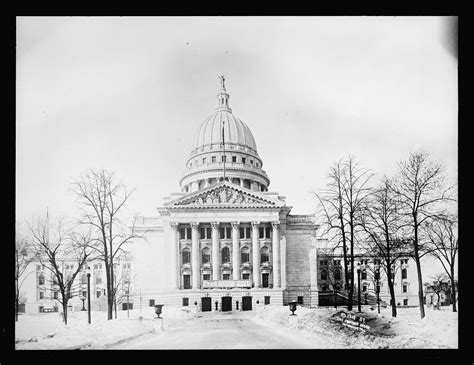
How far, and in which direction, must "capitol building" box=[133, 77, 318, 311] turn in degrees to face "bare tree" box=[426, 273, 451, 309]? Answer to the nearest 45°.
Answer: approximately 45° to its left

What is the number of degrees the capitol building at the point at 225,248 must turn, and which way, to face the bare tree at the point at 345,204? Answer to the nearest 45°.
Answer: approximately 45° to its left

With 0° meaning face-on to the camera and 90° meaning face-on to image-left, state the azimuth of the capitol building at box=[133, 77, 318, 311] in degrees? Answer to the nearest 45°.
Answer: approximately 0°
